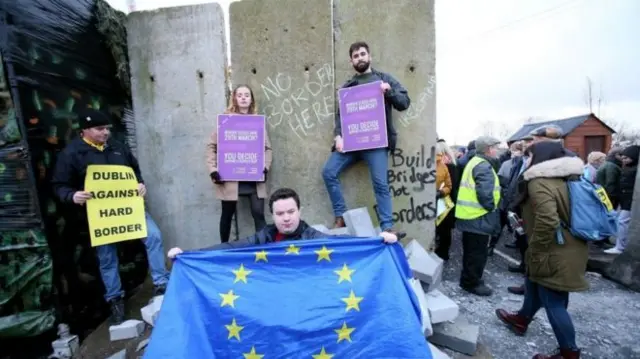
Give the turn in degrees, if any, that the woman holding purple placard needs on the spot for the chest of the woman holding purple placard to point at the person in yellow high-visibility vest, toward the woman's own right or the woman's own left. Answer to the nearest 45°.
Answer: approximately 90° to the woman's own left

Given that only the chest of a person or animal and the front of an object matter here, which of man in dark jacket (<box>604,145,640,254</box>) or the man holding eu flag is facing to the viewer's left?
the man in dark jacket

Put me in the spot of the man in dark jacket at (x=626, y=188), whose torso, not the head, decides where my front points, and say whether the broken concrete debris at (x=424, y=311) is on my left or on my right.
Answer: on my left

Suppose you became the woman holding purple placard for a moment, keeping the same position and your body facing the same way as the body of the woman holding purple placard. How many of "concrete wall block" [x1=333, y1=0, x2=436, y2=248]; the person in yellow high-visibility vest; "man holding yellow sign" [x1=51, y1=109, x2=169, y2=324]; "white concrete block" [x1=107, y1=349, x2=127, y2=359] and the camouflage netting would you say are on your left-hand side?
2

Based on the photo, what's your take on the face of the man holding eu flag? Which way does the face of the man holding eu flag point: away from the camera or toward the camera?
toward the camera

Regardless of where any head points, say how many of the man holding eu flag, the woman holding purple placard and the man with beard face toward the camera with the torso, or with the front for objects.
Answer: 3

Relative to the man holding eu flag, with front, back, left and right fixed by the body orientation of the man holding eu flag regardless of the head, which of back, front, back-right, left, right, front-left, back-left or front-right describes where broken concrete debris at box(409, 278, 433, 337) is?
left

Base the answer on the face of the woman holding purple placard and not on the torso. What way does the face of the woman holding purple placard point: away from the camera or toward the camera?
toward the camera

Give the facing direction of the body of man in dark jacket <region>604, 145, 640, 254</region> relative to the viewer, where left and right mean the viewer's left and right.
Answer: facing to the left of the viewer

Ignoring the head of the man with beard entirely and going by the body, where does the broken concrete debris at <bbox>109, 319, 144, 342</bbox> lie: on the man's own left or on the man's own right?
on the man's own right

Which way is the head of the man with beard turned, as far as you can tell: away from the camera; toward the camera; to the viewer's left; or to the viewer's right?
toward the camera

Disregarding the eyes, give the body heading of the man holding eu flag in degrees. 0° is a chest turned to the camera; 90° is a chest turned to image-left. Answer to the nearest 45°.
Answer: approximately 0°
